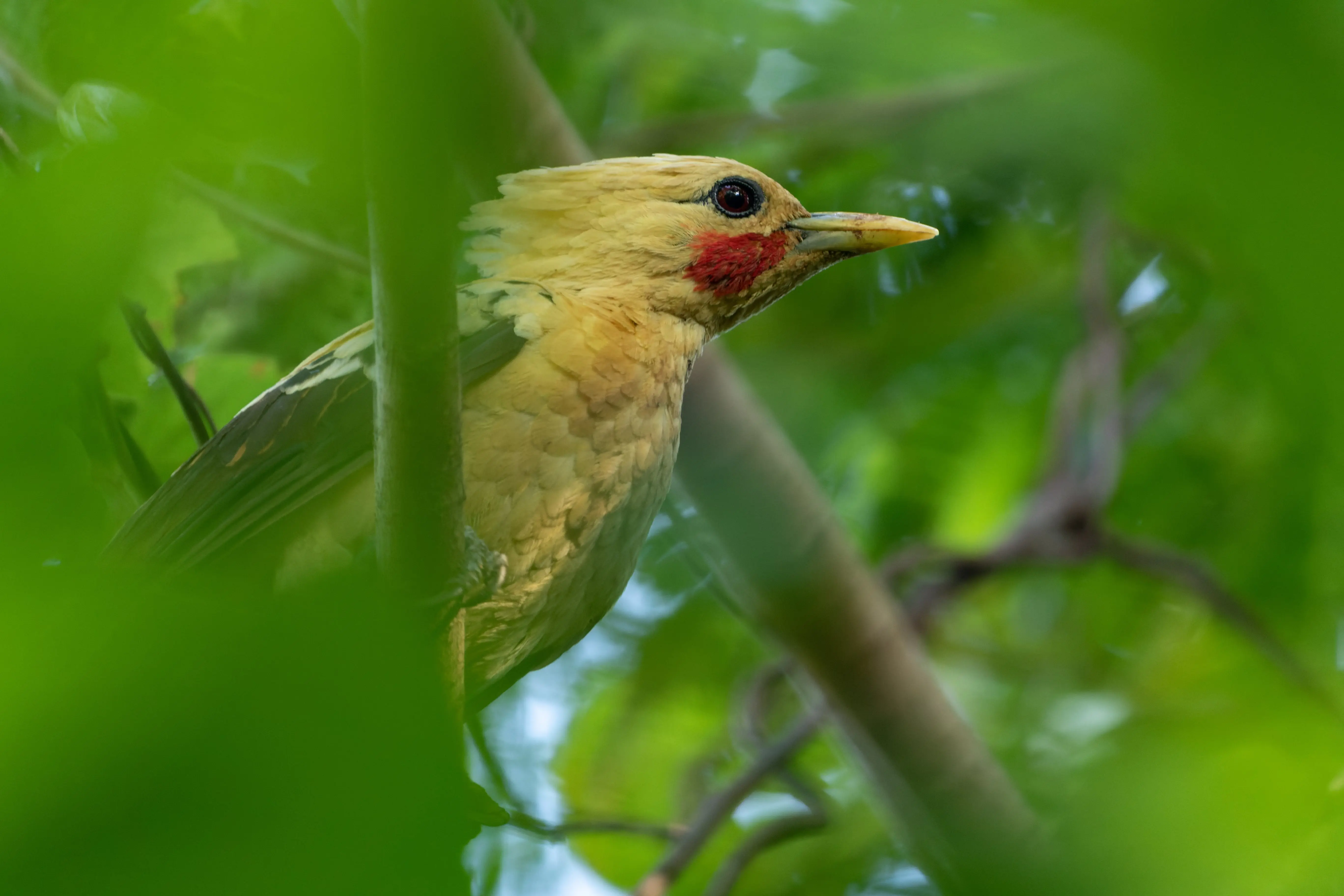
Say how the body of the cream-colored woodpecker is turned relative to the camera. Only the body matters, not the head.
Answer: to the viewer's right

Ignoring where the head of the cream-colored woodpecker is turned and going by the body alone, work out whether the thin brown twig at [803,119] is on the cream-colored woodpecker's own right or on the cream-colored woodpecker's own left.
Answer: on the cream-colored woodpecker's own left

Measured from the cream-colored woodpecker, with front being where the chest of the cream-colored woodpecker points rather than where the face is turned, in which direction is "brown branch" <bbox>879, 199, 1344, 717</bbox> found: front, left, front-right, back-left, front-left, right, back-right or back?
front-left
